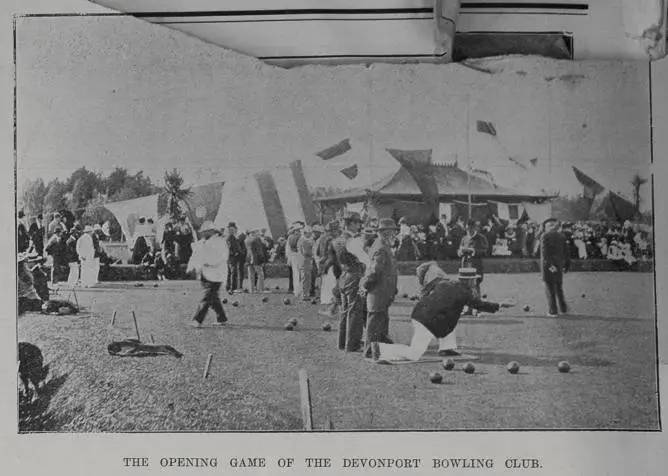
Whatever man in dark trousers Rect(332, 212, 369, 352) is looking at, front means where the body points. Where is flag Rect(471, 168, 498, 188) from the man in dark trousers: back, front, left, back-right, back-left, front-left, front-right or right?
front-left

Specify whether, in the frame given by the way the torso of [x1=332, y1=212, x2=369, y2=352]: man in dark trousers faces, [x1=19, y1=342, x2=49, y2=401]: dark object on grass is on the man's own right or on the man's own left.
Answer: on the man's own right

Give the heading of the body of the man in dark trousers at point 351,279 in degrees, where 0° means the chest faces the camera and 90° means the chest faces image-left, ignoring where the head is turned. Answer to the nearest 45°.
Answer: approximately 315°

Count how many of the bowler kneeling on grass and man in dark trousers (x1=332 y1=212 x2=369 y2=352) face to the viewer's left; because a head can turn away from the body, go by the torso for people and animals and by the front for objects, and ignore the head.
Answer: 0

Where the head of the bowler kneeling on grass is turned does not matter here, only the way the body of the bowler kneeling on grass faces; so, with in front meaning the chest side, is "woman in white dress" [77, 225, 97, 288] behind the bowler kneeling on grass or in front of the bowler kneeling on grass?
behind

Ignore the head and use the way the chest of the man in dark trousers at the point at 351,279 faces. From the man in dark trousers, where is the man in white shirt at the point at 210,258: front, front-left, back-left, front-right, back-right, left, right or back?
back-left

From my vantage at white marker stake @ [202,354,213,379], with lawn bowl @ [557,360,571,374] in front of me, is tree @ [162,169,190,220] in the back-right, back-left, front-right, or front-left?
back-left

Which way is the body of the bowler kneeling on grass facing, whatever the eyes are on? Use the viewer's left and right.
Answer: facing away from the viewer and to the right of the viewer

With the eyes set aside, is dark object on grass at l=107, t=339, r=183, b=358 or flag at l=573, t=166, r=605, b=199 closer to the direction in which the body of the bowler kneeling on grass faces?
the flag
